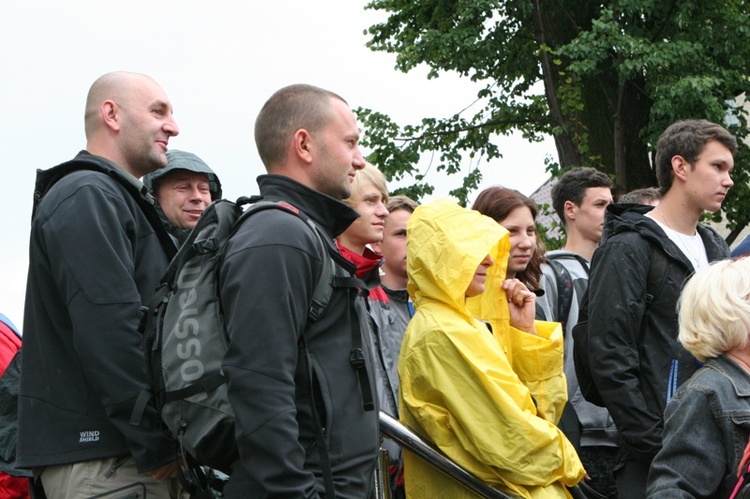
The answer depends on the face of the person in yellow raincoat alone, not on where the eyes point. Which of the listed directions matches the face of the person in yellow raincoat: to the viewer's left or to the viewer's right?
to the viewer's right

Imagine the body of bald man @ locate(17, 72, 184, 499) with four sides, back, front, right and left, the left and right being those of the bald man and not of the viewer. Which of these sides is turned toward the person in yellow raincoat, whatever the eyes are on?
front

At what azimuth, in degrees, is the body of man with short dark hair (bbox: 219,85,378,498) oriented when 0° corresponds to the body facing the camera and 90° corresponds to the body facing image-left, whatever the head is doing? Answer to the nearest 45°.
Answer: approximately 270°

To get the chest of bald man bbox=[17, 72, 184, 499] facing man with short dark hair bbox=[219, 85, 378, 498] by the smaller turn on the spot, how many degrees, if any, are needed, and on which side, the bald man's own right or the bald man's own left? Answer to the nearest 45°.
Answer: approximately 45° to the bald man's own right

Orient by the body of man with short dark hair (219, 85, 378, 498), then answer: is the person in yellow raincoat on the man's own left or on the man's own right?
on the man's own left

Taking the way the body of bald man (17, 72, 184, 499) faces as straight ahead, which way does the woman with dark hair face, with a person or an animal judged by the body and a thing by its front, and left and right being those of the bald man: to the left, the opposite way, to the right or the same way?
to the right

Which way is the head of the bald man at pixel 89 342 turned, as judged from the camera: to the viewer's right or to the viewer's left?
to the viewer's right

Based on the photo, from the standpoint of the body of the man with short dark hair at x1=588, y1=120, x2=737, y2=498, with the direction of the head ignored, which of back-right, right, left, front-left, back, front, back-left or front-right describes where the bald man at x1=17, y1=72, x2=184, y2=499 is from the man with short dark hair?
right

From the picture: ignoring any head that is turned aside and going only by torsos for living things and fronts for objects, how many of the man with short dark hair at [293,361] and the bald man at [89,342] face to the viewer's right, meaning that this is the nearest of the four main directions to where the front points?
2

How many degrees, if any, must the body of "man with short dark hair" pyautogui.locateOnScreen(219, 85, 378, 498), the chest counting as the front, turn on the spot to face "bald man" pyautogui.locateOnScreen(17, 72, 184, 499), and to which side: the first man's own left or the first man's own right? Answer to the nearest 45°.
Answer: approximately 135° to the first man's own left

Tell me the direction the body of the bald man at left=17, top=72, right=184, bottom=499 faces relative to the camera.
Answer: to the viewer's right
